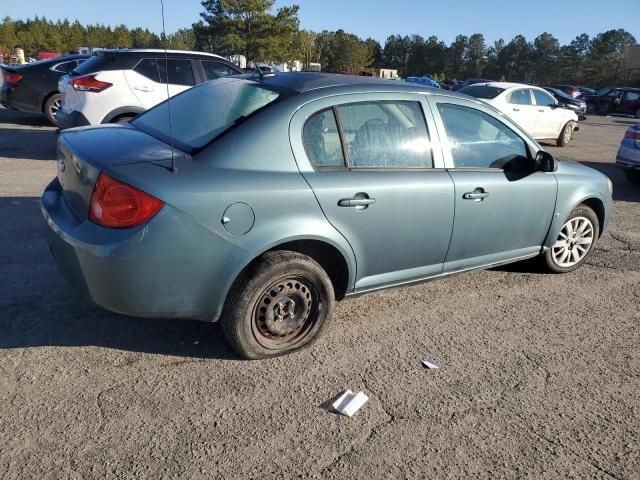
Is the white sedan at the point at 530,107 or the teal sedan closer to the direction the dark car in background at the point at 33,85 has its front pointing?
the white sedan

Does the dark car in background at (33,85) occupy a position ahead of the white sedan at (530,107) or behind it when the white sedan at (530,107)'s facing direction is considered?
behind

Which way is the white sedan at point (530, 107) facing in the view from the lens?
facing away from the viewer and to the right of the viewer

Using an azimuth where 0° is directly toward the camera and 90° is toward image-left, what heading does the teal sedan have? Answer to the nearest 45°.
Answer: approximately 225°

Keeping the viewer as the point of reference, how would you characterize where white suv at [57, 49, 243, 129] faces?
facing away from the viewer and to the right of the viewer

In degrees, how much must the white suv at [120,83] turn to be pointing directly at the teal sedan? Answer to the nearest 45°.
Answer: approximately 135° to its right
